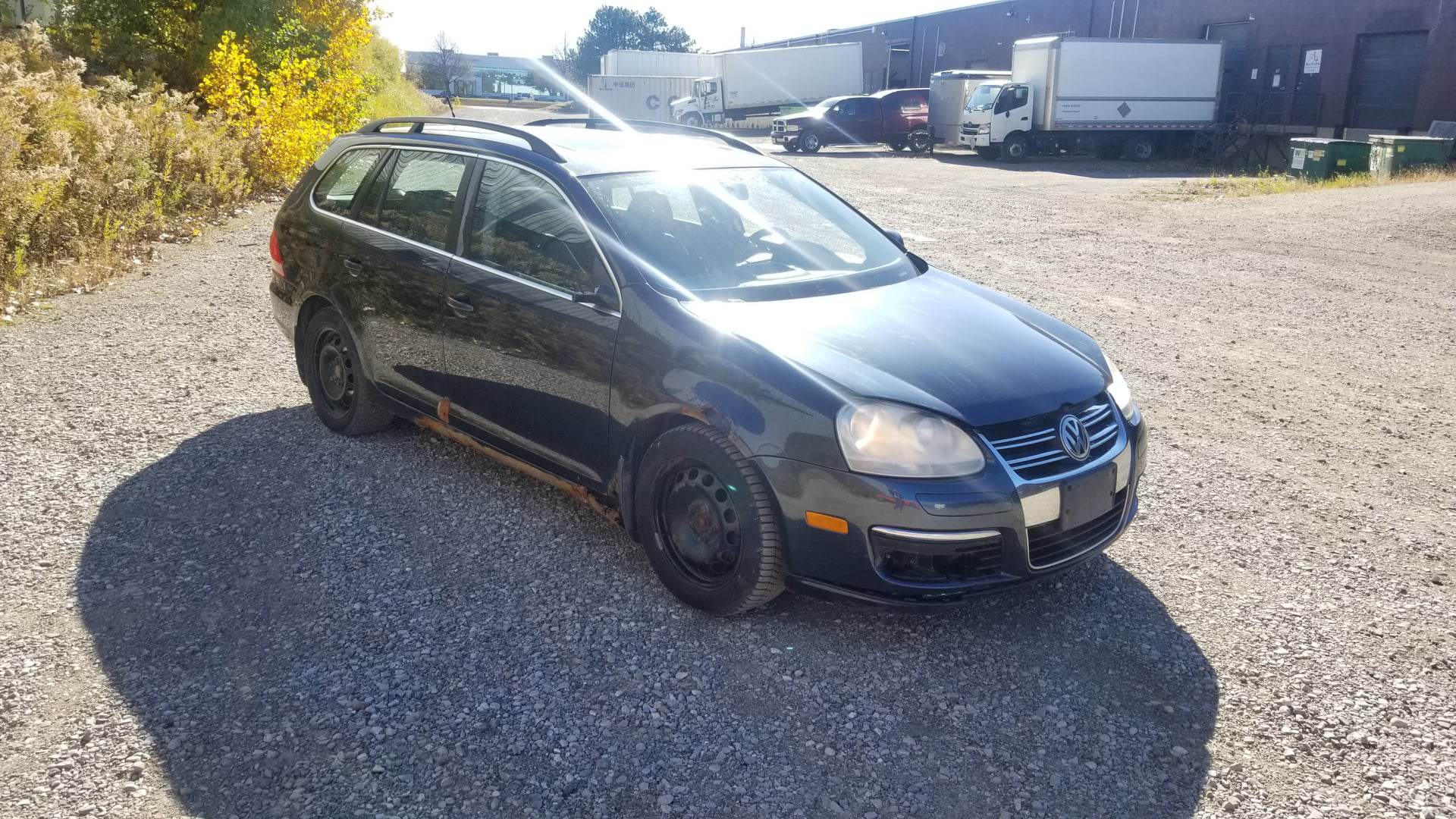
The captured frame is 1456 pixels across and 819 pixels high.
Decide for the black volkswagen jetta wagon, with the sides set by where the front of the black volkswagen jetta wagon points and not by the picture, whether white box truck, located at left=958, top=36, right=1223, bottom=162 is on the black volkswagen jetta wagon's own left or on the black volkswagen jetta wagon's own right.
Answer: on the black volkswagen jetta wagon's own left

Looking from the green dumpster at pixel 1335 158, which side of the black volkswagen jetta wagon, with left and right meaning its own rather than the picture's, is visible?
left

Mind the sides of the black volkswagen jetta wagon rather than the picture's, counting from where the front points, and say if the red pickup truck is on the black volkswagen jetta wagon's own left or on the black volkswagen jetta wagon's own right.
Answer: on the black volkswagen jetta wagon's own left

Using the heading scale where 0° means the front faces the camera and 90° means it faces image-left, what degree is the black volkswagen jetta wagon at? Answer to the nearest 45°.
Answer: approximately 315°

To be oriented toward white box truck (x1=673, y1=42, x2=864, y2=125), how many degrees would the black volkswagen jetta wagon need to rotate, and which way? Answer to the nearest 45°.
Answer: approximately 135° to its left

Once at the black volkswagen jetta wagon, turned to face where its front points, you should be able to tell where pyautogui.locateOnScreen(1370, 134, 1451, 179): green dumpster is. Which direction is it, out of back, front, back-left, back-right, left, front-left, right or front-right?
left
